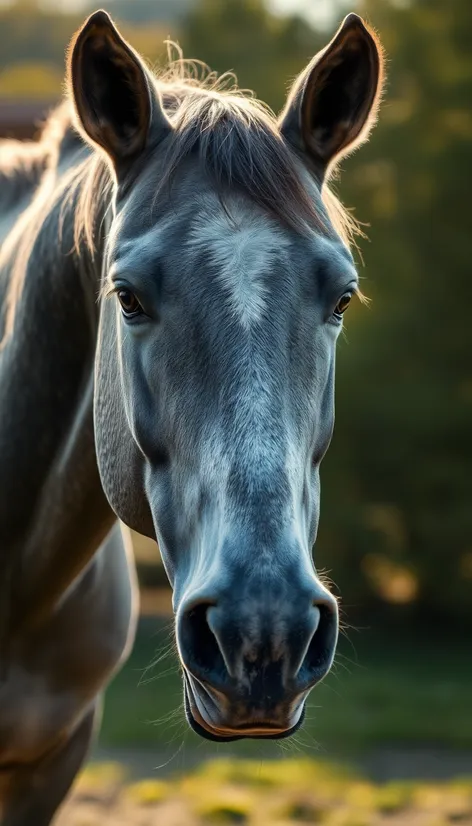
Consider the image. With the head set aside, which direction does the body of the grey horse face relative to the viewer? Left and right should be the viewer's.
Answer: facing the viewer and to the right of the viewer

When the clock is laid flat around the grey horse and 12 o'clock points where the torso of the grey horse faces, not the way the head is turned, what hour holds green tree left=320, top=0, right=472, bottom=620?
The green tree is roughly at 8 o'clock from the grey horse.

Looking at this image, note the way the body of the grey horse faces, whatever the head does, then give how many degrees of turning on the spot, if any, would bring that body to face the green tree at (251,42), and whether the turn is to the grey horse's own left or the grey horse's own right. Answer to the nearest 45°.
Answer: approximately 135° to the grey horse's own left

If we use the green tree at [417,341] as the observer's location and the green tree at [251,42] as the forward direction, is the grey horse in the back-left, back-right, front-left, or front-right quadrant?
back-left
